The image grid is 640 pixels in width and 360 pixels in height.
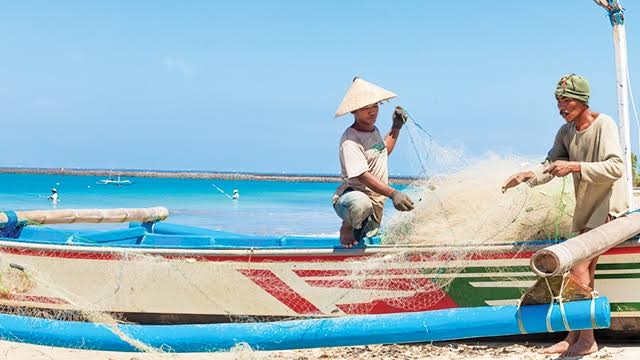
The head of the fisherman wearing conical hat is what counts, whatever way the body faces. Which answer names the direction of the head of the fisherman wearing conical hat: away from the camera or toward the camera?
toward the camera

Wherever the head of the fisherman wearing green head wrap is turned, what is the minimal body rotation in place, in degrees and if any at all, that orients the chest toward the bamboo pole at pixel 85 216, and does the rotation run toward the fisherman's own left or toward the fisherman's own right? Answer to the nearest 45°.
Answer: approximately 45° to the fisherman's own right

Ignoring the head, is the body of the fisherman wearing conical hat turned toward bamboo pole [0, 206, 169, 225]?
no

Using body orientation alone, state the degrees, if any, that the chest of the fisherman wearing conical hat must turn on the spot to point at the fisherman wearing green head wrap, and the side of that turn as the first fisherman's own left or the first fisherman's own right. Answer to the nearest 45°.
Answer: approximately 45° to the first fisherman's own left

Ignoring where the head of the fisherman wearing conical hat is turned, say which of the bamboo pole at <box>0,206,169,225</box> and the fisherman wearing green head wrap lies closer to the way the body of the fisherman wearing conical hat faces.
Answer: the fisherman wearing green head wrap

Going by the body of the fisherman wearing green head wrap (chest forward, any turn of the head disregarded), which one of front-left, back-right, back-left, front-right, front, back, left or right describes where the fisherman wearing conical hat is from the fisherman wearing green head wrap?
front-right

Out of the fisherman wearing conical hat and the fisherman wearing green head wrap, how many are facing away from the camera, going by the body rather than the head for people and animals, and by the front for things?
0

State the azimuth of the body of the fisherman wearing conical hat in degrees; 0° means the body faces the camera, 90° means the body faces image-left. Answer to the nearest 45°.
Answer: approximately 315°

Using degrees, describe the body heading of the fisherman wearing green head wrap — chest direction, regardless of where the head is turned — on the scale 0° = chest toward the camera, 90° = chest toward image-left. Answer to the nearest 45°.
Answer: approximately 45°
